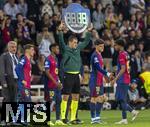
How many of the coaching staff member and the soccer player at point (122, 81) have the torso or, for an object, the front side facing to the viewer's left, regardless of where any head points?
1

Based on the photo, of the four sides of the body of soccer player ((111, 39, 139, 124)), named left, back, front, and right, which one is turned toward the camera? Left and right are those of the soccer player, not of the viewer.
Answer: left

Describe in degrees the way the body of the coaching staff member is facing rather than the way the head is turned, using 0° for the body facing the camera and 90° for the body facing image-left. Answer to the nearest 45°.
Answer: approximately 315°

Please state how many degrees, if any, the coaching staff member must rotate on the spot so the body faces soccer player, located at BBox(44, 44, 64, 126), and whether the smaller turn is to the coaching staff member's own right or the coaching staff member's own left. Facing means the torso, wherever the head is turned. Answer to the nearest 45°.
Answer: approximately 45° to the coaching staff member's own left
